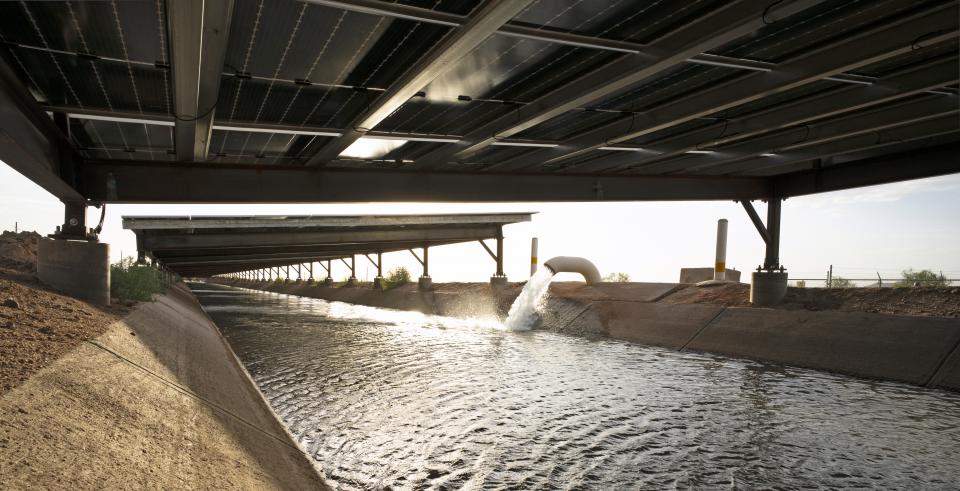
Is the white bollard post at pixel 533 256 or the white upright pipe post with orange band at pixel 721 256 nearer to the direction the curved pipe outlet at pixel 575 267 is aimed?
the white bollard post

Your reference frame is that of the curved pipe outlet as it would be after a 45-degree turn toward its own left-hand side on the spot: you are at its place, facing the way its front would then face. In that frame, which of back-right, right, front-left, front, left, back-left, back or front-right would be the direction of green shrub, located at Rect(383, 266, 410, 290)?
right

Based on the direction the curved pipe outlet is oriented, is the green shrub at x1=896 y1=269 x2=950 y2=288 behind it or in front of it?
behind

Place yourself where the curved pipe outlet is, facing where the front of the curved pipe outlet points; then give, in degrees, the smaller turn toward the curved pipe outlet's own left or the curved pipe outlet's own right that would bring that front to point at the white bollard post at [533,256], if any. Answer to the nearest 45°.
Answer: approximately 90° to the curved pipe outlet's own right

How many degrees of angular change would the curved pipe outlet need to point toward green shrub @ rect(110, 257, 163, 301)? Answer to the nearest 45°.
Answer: approximately 45° to its left

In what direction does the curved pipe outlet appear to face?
to the viewer's left

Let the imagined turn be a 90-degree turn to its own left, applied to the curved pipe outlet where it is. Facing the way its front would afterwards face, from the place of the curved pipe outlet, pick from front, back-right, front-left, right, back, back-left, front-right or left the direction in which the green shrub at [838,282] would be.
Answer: left

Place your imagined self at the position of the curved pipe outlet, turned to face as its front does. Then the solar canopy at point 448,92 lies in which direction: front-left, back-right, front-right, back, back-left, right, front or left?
left
